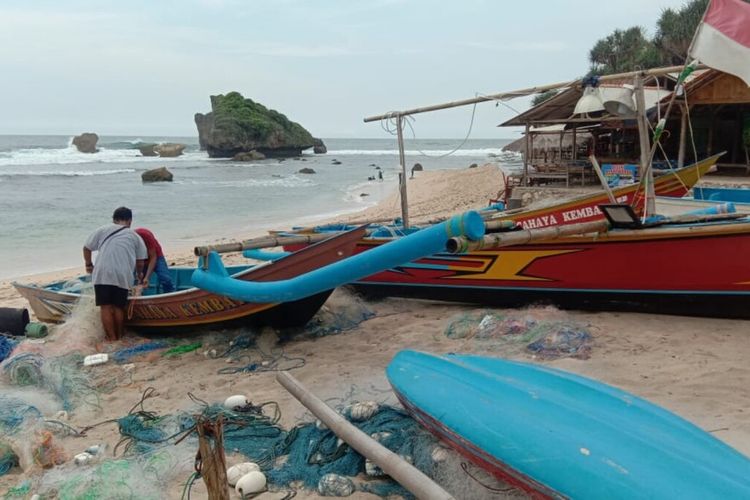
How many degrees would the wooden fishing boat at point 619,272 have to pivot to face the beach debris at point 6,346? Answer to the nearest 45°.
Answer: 0° — it already faces it

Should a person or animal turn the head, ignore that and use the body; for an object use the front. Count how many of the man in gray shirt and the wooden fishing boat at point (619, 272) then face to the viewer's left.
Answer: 1

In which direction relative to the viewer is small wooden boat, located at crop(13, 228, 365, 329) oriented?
to the viewer's right

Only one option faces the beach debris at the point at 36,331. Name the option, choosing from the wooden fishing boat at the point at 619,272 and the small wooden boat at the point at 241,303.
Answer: the wooden fishing boat

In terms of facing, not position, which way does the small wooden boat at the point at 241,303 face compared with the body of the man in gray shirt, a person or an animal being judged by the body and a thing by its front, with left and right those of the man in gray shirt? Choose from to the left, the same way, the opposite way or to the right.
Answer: to the right

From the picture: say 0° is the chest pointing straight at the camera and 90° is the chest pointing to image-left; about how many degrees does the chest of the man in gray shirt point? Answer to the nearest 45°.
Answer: approximately 180°

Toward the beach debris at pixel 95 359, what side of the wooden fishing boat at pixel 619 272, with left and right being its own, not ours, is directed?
front

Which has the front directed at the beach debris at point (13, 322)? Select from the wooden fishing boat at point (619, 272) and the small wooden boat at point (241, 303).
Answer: the wooden fishing boat

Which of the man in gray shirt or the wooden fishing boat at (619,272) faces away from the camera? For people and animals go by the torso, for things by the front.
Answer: the man in gray shirt

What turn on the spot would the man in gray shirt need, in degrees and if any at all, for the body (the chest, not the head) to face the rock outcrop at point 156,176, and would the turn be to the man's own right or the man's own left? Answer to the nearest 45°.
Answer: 0° — they already face it

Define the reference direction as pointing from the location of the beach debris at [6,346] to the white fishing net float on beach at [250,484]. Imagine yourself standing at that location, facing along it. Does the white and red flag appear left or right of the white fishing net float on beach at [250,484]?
left

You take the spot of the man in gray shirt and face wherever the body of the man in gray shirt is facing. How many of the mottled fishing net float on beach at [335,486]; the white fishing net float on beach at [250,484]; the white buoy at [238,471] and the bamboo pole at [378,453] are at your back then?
4

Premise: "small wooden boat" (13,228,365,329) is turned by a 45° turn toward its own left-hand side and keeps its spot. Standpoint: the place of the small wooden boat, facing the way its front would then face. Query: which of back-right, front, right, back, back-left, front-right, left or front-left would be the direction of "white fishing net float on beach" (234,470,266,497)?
back-right
